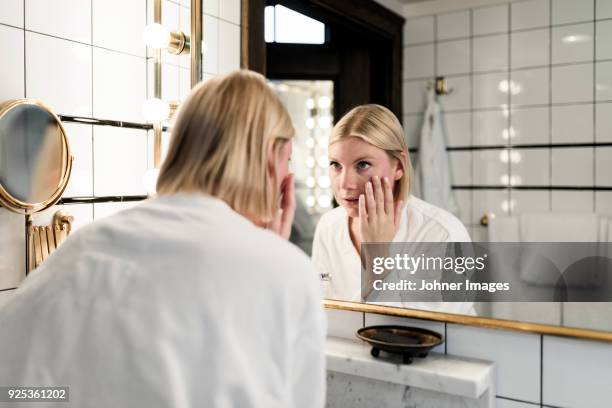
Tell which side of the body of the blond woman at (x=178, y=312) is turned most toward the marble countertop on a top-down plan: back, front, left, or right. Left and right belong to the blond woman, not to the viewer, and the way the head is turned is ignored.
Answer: front

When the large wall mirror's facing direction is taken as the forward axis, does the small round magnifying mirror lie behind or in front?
in front

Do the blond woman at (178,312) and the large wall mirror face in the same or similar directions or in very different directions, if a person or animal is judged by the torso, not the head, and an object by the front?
very different directions

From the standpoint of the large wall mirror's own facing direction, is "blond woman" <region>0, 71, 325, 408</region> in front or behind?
in front

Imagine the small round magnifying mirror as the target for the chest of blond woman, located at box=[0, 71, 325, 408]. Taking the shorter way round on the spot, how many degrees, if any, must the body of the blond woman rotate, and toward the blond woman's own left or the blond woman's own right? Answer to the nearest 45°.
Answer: approximately 90° to the blond woman's own left

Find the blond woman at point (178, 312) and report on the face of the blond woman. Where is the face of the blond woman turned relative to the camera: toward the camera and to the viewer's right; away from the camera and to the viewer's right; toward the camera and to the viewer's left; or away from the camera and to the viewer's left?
away from the camera and to the viewer's right

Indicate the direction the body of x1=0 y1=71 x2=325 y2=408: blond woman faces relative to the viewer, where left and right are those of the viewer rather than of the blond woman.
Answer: facing away from the viewer and to the right of the viewer
